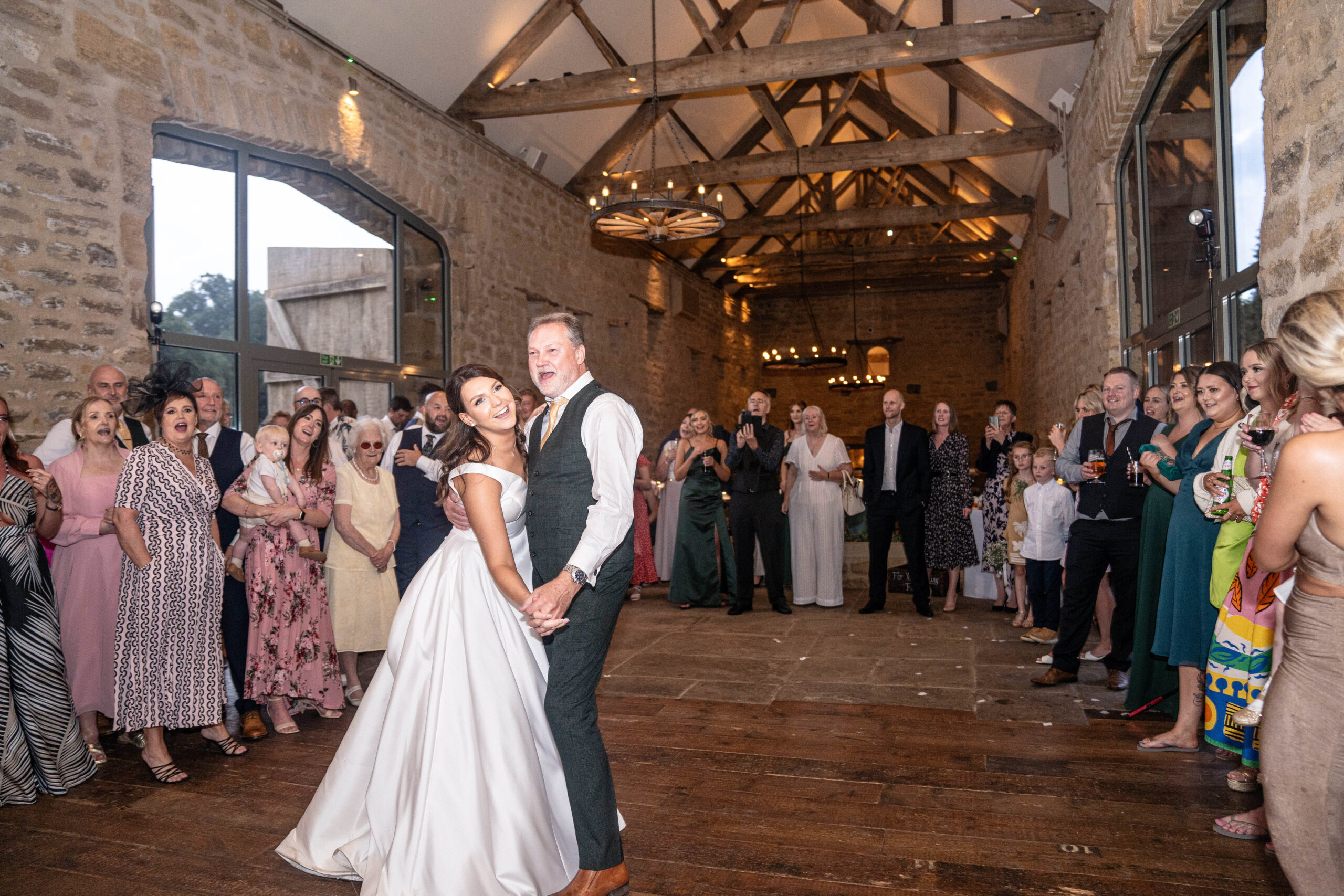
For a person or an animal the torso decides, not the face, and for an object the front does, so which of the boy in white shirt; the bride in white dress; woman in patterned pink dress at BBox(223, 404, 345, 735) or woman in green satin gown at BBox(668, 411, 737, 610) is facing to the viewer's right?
the bride in white dress

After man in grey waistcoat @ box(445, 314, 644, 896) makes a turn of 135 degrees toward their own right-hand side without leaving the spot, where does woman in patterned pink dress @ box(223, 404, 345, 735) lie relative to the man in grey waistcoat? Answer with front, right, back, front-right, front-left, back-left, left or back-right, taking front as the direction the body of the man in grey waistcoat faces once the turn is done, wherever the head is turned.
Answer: front-left

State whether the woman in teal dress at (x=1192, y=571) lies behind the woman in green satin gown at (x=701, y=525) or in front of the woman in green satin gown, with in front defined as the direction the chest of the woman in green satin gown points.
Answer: in front

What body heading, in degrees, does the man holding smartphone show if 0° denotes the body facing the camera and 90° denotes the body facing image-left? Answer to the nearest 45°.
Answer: approximately 0°

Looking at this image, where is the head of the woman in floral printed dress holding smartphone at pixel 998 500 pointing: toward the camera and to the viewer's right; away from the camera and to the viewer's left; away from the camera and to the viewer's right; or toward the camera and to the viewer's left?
toward the camera and to the viewer's left

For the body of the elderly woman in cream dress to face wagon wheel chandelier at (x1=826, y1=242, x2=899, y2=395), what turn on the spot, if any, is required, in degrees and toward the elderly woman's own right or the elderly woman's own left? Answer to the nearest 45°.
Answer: approximately 90° to the elderly woman's own left

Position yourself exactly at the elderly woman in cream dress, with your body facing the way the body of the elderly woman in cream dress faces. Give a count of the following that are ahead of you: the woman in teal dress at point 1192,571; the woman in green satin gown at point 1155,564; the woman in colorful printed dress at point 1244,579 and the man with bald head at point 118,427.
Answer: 3

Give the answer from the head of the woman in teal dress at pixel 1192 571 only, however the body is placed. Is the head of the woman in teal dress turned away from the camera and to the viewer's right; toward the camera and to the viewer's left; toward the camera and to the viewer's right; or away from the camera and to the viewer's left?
toward the camera and to the viewer's left

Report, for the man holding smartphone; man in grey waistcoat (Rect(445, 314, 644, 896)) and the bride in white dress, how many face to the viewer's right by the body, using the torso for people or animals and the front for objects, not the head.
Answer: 1

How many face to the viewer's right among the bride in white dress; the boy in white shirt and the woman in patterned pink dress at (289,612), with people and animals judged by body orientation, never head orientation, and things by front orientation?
1

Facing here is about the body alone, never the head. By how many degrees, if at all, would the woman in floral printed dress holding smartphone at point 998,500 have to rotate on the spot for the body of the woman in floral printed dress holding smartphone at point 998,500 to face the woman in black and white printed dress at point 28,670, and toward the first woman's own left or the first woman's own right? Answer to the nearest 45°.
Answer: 0° — they already face them

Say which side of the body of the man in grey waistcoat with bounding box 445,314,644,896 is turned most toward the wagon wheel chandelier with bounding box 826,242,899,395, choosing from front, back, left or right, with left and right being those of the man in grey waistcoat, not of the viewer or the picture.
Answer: back

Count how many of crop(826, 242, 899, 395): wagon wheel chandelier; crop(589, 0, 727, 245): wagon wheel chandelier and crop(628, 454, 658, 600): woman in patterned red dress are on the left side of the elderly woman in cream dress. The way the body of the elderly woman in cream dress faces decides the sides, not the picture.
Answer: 3
